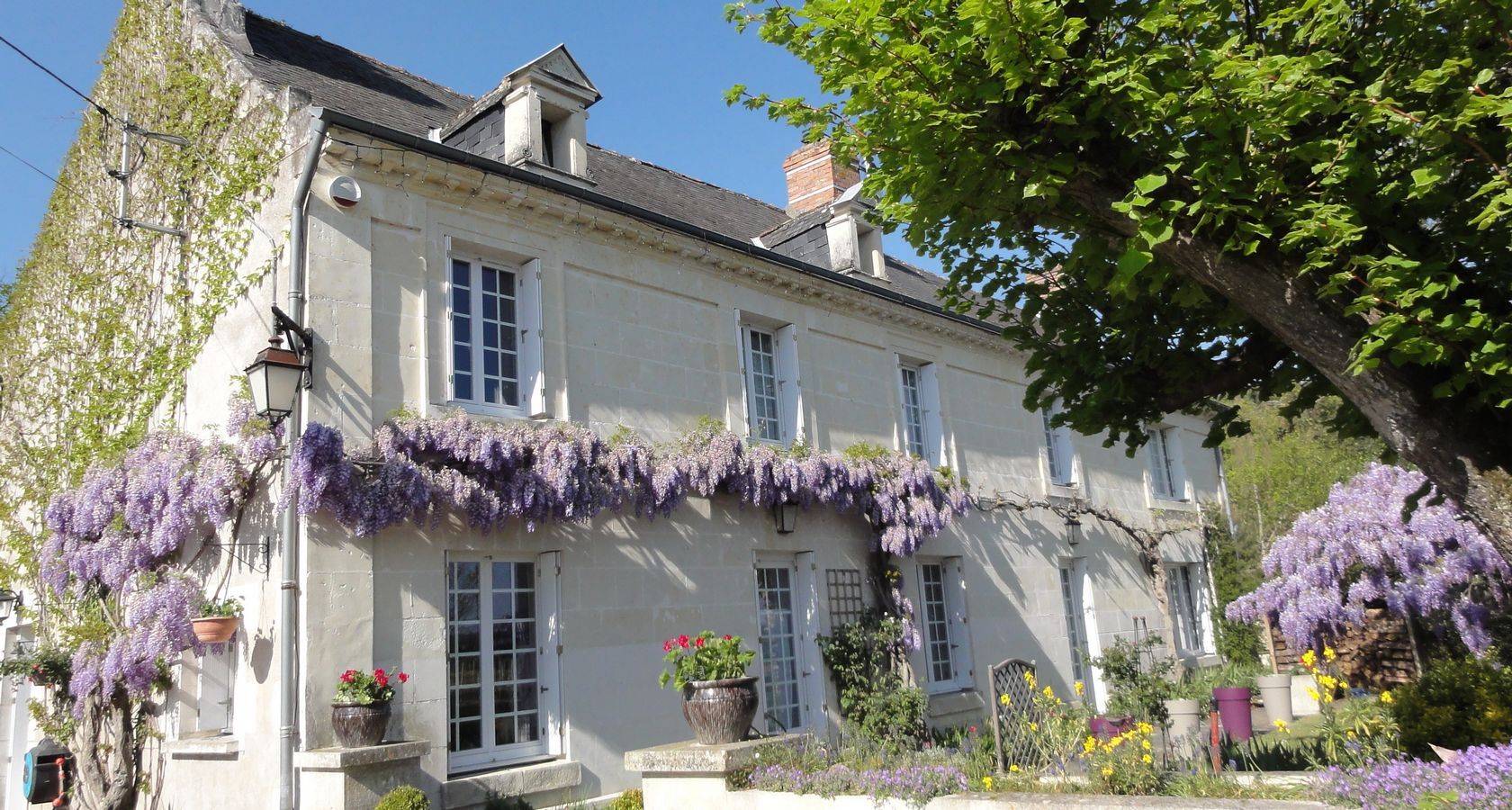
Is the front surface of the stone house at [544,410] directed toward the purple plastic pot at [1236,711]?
no

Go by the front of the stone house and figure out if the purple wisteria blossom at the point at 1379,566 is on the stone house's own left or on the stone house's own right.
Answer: on the stone house's own left

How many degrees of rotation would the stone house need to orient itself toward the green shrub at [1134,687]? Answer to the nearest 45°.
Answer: approximately 45° to its left

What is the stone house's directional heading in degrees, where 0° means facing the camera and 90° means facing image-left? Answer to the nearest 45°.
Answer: approximately 315°
